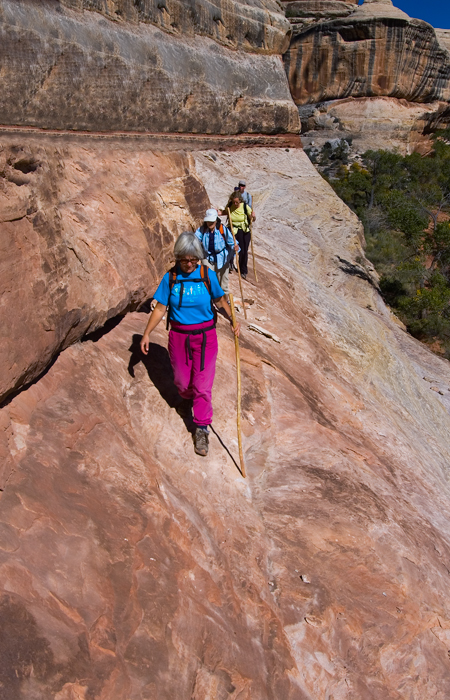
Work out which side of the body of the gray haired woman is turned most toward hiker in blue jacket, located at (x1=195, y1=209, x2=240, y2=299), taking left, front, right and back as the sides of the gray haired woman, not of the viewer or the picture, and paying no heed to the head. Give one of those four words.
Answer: back

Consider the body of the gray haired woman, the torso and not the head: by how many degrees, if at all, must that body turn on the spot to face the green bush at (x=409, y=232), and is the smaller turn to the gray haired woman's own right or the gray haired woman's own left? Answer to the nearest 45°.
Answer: approximately 180°

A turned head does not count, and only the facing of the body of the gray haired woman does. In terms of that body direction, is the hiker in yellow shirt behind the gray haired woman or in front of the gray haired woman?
behind

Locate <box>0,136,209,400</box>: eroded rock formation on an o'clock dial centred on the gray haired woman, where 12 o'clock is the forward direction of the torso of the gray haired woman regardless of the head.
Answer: The eroded rock formation is roughly at 4 o'clock from the gray haired woman.

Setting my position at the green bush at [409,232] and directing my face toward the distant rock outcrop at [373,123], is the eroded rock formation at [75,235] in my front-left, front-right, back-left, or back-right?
back-left

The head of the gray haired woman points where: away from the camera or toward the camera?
toward the camera

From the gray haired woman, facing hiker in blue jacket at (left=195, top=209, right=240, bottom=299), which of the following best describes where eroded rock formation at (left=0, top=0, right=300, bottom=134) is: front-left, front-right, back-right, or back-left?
front-left

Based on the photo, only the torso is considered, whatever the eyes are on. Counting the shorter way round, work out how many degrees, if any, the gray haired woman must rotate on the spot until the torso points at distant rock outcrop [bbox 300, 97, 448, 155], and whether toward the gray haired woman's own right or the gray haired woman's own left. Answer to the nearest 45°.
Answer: approximately 180°

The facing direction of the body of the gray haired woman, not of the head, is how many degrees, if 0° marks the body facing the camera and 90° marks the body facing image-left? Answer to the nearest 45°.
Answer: approximately 0°
